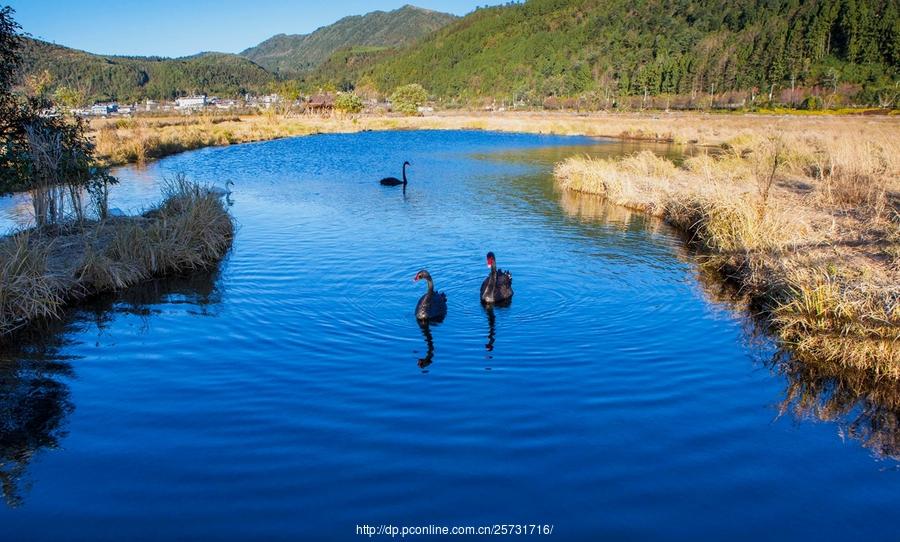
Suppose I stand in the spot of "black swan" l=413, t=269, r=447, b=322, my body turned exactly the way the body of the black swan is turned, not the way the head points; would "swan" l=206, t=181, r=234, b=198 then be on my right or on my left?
on my right

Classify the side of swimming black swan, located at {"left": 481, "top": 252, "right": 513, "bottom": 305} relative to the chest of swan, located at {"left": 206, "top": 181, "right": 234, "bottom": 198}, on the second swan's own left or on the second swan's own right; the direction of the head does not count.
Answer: on the second swan's own right

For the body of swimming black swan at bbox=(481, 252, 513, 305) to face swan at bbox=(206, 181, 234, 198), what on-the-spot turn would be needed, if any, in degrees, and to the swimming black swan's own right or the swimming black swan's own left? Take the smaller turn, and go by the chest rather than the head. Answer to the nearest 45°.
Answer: approximately 90° to the swimming black swan's own right

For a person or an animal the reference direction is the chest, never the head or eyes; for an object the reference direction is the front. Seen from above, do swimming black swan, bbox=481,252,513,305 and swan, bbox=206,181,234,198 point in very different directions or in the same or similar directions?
very different directions

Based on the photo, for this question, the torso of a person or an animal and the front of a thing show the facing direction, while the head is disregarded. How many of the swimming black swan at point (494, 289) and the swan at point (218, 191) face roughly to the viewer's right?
1

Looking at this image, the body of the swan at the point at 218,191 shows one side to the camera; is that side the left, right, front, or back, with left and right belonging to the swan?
right

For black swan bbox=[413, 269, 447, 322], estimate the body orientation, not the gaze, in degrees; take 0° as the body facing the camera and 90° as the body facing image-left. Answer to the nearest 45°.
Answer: approximately 45°
